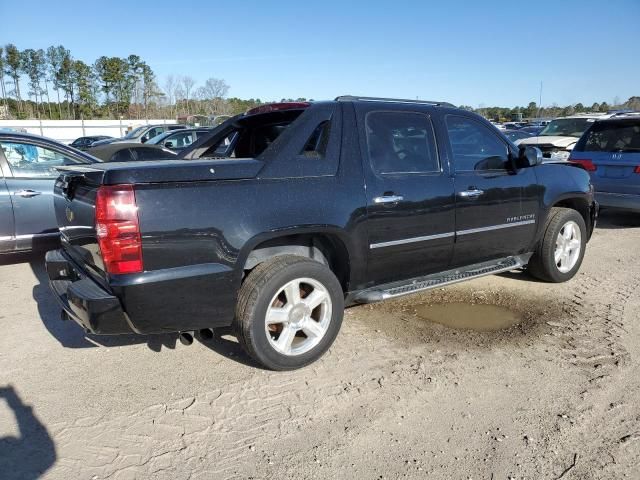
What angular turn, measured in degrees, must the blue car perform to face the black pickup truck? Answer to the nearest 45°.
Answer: approximately 180°

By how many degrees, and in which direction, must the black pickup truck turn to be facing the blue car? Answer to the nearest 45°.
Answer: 0° — it already faces it

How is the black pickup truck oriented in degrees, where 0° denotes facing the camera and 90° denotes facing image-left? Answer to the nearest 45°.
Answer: approximately 225°

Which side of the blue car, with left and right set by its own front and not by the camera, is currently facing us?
back
